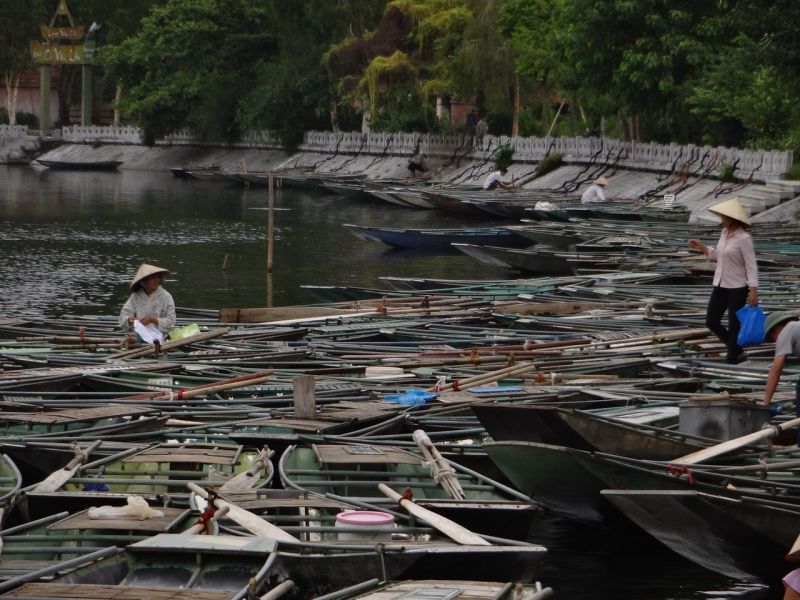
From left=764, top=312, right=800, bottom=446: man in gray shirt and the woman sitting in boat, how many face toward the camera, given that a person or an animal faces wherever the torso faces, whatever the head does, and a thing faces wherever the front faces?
1

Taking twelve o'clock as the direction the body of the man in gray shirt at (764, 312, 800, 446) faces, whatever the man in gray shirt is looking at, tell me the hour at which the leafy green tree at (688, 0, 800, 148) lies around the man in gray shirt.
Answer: The leafy green tree is roughly at 3 o'clock from the man in gray shirt.

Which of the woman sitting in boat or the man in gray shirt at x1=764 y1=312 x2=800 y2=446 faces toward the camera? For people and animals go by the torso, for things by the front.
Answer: the woman sitting in boat

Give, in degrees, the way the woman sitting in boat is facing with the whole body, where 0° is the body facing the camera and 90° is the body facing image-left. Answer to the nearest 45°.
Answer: approximately 0°

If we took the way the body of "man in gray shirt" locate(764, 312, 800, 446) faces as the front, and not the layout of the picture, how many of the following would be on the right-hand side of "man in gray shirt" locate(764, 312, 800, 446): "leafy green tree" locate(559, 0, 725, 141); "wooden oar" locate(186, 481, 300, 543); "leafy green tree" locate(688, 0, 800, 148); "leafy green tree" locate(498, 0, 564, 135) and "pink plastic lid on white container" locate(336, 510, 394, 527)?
3

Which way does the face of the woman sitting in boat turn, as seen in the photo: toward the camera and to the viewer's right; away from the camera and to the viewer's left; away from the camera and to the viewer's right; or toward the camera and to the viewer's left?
toward the camera and to the viewer's right

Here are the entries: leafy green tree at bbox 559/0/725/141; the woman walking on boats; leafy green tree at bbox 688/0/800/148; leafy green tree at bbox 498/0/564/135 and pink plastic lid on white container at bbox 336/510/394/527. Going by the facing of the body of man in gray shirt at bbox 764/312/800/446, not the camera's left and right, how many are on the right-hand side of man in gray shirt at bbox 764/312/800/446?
4

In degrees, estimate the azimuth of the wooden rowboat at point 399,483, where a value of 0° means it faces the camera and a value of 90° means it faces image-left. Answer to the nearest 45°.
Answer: approximately 315°

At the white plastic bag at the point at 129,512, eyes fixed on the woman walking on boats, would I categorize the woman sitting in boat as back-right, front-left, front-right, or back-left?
front-left

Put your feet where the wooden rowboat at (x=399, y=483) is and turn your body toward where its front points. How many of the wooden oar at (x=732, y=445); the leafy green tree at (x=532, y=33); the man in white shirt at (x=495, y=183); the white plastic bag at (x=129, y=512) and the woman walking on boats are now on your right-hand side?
1

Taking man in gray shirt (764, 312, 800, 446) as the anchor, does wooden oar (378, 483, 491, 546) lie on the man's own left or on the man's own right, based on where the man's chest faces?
on the man's own left

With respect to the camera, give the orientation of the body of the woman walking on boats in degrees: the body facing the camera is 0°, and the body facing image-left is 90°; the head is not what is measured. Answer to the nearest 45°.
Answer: approximately 45°

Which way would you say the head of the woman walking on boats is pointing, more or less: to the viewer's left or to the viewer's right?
to the viewer's left
